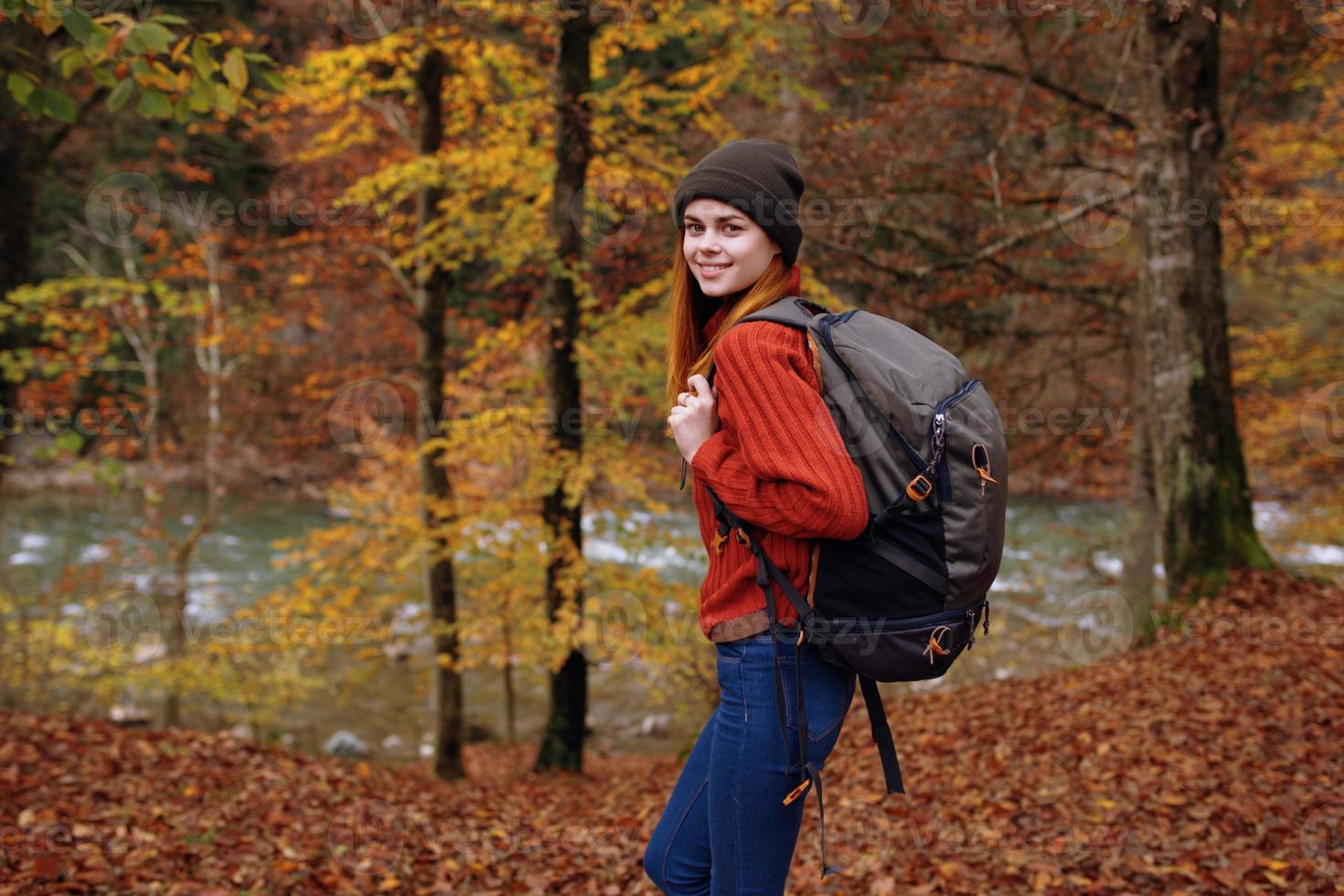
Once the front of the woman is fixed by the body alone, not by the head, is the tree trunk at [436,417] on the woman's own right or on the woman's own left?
on the woman's own right

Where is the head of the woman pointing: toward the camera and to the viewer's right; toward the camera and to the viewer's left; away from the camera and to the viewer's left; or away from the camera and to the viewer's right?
toward the camera and to the viewer's left

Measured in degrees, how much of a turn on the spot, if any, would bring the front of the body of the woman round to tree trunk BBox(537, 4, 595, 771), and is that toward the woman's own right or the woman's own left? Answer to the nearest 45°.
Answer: approximately 90° to the woman's own right

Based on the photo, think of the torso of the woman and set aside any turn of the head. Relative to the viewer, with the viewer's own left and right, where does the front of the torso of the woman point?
facing to the left of the viewer

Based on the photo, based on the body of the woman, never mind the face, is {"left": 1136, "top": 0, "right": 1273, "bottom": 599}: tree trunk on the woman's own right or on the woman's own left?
on the woman's own right
